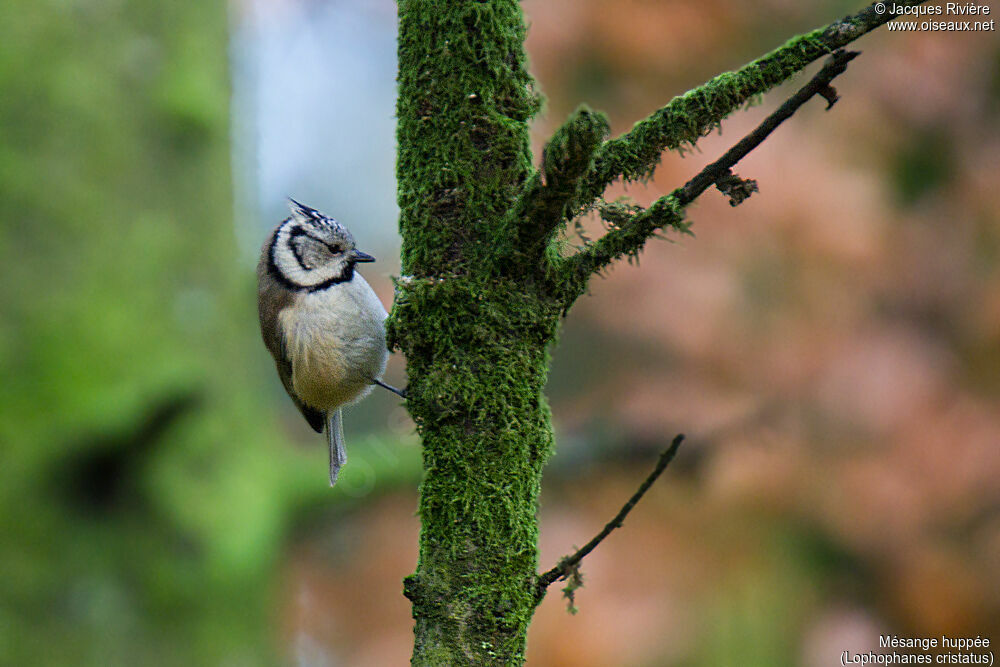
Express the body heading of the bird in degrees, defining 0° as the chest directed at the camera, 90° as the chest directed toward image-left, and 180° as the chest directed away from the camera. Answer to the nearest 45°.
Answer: approximately 315°
